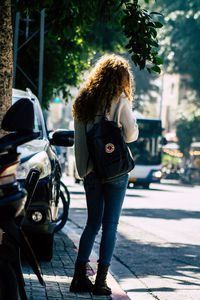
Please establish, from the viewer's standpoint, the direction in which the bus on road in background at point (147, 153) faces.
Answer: facing the viewer

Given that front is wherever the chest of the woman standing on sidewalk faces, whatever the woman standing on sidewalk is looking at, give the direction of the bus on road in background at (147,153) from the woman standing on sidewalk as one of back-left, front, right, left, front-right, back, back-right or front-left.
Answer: front-left

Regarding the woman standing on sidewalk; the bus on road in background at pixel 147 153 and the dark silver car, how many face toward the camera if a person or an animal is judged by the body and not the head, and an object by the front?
2

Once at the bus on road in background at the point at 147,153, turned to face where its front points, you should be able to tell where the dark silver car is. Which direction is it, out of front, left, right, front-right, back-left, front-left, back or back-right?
front

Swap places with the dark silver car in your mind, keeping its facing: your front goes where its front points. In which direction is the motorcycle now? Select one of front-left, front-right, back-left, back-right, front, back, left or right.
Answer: front

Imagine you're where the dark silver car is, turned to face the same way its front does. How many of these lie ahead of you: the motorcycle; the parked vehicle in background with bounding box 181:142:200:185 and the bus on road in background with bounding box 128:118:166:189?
1

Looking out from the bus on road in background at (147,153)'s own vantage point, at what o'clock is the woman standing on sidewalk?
The woman standing on sidewalk is roughly at 12 o'clock from the bus on road in background.

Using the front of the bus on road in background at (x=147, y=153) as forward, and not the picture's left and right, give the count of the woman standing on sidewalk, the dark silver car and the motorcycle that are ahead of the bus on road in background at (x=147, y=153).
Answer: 3

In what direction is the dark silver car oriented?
toward the camera

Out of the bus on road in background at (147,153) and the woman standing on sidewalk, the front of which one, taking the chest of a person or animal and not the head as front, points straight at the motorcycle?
the bus on road in background

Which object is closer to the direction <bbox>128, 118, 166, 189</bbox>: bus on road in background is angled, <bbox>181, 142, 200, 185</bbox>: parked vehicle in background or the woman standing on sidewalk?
the woman standing on sidewalk

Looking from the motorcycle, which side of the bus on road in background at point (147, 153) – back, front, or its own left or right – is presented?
front

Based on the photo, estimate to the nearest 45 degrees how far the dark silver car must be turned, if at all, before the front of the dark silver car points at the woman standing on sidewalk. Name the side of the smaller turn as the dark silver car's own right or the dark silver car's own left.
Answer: approximately 45° to the dark silver car's own left
